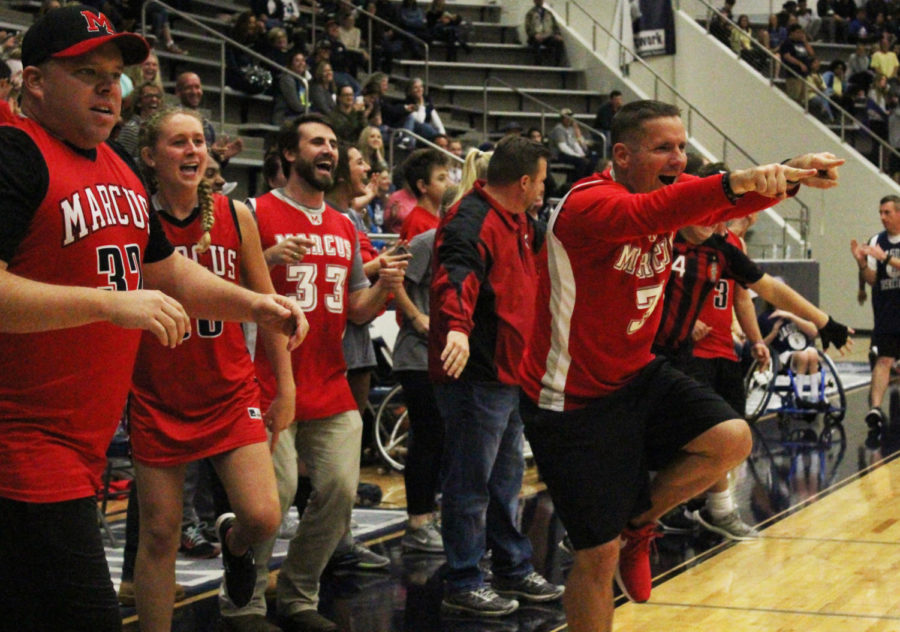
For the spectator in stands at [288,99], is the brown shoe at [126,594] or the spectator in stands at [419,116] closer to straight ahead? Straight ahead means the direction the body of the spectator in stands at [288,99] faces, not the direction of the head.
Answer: the brown shoe

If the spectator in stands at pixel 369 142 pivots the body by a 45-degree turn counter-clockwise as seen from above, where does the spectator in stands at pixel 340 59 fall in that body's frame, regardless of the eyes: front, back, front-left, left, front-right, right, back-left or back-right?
left

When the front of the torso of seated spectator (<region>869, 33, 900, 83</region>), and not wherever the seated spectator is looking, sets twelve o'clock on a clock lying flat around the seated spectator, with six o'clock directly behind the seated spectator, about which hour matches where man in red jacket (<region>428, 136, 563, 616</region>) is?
The man in red jacket is roughly at 12 o'clock from the seated spectator.

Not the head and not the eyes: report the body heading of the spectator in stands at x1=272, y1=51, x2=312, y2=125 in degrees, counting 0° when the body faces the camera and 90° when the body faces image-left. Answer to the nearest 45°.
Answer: approximately 315°

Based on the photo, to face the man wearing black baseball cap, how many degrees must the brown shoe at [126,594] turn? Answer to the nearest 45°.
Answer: approximately 90° to its right

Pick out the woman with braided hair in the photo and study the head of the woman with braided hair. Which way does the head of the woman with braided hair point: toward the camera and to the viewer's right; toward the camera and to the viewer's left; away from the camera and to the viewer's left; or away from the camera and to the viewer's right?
toward the camera and to the viewer's right

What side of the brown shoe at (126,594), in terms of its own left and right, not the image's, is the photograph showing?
right

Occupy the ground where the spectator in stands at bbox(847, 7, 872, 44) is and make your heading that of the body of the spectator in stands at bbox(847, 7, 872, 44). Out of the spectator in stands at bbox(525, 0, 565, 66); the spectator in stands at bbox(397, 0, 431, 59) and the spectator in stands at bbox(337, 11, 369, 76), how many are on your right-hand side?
3

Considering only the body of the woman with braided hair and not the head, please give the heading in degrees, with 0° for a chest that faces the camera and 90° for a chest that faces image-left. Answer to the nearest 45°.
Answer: approximately 315°

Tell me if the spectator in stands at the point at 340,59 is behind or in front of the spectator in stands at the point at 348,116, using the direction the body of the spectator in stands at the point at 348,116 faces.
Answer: behind

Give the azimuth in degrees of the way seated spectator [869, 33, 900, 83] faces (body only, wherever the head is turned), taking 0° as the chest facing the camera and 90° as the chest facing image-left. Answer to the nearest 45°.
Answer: approximately 0°

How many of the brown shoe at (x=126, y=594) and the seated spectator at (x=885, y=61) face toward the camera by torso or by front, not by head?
1
